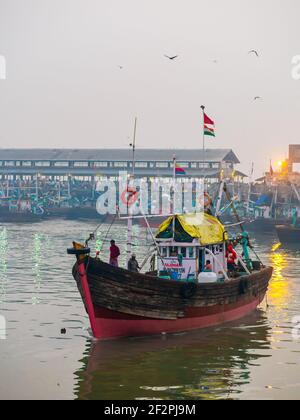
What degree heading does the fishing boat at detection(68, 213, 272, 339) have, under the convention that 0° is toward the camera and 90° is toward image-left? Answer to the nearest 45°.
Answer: approximately 45°
